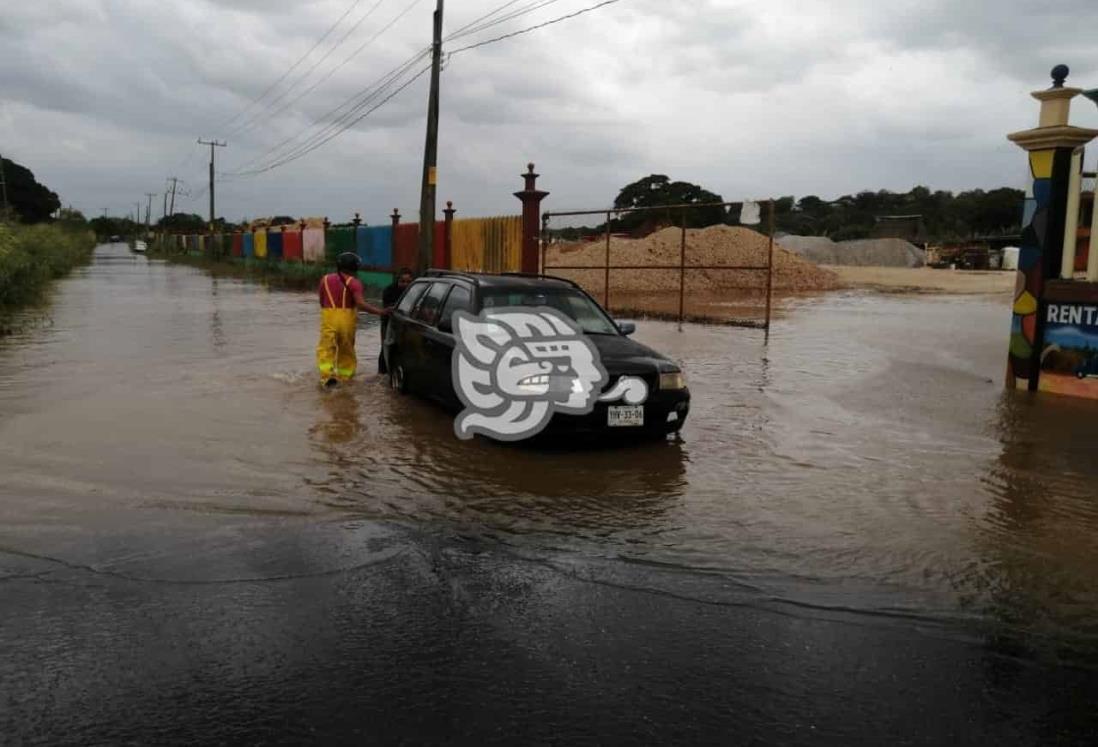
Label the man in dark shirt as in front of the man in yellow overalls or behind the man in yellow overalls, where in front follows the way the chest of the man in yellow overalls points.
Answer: in front

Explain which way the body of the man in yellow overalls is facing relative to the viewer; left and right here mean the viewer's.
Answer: facing away from the viewer and to the right of the viewer

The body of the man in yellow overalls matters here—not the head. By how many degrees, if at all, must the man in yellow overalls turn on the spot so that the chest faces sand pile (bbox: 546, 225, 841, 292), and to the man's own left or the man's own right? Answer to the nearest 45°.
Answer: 0° — they already face it

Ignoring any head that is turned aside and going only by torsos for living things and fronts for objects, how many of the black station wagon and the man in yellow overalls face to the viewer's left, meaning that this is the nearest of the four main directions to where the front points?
0

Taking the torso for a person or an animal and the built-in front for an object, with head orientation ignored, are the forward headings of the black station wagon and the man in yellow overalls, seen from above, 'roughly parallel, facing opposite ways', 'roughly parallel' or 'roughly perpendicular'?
roughly perpendicular

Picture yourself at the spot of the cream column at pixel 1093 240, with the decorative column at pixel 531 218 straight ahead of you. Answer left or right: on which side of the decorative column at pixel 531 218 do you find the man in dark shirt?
left

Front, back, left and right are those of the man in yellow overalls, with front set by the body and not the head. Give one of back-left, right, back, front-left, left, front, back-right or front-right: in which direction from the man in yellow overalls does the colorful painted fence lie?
front-left

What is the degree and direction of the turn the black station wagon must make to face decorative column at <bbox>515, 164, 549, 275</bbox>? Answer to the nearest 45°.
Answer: approximately 135° to its left

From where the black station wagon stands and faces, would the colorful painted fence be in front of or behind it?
behind

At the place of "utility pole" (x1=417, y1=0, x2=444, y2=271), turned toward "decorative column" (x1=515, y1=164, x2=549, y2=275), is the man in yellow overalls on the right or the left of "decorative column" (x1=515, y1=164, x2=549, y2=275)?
right

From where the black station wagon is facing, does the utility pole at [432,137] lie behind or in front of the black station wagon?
behind

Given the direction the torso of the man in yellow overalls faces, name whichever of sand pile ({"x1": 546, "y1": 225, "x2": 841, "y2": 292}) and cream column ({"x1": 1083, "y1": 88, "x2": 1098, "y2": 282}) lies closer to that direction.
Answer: the sand pile

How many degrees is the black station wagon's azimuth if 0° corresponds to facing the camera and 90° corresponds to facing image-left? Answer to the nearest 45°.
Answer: approximately 315°

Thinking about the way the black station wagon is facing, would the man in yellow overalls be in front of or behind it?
behind
